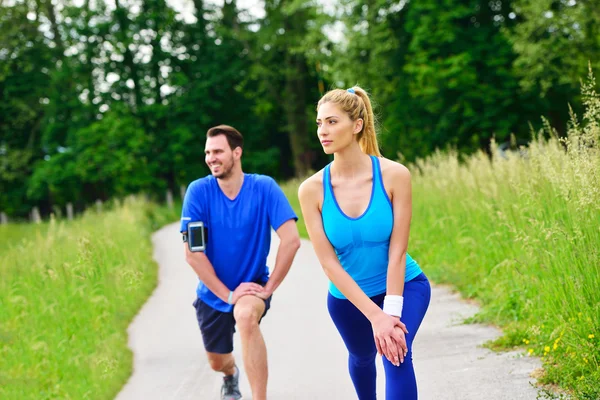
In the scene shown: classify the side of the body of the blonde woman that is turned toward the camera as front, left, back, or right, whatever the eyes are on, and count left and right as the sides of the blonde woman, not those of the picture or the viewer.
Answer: front

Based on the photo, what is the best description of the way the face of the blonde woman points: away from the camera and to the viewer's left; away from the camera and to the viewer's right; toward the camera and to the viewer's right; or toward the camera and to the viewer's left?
toward the camera and to the viewer's left

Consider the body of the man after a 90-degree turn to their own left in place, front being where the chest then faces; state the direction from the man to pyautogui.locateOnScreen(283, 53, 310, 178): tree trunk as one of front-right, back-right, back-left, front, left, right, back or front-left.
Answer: left

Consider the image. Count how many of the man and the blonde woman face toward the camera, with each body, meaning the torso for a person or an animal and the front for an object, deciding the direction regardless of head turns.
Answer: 2

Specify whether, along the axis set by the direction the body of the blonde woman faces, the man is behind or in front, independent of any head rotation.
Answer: behind

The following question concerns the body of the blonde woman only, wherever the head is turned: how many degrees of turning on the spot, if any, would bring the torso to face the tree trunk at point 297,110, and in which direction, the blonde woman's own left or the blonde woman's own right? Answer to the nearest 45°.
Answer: approximately 180°

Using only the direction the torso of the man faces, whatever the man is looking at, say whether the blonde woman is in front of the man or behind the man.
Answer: in front
